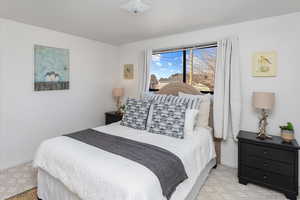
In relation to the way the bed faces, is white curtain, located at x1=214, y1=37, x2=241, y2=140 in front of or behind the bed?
behind

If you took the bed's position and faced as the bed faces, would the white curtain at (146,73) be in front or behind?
behind

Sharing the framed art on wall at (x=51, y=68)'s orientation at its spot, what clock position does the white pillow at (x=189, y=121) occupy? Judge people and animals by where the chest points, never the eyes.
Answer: The white pillow is roughly at 12 o'clock from the framed art on wall.
